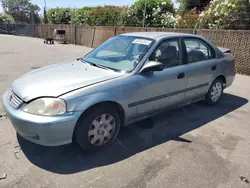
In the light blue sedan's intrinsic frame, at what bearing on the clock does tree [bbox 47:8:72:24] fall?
The tree is roughly at 4 o'clock from the light blue sedan.

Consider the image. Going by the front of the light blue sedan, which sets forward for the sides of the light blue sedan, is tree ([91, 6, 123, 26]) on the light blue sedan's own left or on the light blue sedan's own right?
on the light blue sedan's own right

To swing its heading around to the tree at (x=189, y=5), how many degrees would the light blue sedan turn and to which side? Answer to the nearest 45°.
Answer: approximately 135° to its right

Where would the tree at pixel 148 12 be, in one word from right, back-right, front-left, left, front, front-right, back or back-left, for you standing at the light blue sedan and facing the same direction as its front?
back-right

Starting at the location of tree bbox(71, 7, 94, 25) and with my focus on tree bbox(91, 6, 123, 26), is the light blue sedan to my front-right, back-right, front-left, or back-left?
front-right

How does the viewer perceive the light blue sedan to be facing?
facing the viewer and to the left of the viewer

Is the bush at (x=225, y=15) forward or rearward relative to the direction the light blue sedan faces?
rearward

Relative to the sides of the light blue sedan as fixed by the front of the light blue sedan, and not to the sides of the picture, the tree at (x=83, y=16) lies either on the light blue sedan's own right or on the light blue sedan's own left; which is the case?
on the light blue sedan's own right

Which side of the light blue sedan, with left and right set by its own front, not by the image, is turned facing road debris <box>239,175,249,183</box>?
left

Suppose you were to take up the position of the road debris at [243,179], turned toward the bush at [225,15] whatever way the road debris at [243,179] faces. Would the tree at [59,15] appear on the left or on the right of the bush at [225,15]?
left

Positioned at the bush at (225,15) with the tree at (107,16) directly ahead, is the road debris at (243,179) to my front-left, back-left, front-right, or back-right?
back-left
